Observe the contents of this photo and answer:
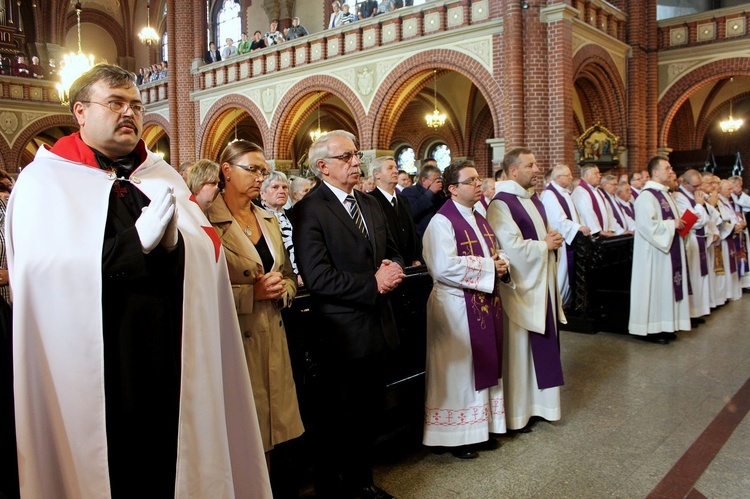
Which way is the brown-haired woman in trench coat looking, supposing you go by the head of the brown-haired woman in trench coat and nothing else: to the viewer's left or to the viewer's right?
to the viewer's right

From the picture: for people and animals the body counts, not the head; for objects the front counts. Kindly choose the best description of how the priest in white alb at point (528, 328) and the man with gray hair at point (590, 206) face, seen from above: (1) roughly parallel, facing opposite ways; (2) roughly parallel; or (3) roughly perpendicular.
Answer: roughly parallel

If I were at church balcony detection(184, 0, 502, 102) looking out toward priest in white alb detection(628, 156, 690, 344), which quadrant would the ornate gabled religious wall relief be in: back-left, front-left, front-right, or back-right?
front-left

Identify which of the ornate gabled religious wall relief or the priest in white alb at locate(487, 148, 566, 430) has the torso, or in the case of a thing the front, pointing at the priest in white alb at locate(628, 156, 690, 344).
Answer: the ornate gabled religious wall relief

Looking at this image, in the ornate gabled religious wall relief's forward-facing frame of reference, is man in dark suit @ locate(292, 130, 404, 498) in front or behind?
in front

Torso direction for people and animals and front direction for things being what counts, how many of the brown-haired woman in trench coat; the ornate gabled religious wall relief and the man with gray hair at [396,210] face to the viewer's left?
0

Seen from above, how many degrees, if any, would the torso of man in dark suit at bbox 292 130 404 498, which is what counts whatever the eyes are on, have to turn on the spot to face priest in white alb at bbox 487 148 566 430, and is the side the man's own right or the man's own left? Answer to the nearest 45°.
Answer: approximately 90° to the man's own left

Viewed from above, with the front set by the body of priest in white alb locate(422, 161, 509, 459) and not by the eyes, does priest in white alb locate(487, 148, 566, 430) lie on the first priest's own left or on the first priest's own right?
on the first priest's own left

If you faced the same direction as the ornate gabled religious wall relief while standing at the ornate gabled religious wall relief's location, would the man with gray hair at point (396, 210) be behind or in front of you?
in front

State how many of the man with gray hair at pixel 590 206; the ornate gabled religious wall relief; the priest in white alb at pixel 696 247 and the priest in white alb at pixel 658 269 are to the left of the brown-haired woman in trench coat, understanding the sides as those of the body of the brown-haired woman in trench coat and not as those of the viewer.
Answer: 4

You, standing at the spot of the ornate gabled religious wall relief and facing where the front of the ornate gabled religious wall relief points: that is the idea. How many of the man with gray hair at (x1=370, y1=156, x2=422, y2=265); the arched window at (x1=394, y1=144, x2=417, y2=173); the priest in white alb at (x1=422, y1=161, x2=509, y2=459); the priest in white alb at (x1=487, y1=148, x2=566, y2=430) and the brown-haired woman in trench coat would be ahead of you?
4

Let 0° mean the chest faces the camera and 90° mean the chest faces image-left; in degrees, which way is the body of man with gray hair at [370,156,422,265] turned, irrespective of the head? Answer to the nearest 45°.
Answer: approximately 315°

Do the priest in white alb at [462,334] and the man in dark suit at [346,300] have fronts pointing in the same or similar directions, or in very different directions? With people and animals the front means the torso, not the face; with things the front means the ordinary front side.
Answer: same or similar directions

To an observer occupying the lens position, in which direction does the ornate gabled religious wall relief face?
facing the viewer

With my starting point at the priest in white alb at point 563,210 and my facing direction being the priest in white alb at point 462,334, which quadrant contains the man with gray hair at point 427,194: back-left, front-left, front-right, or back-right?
front-right
